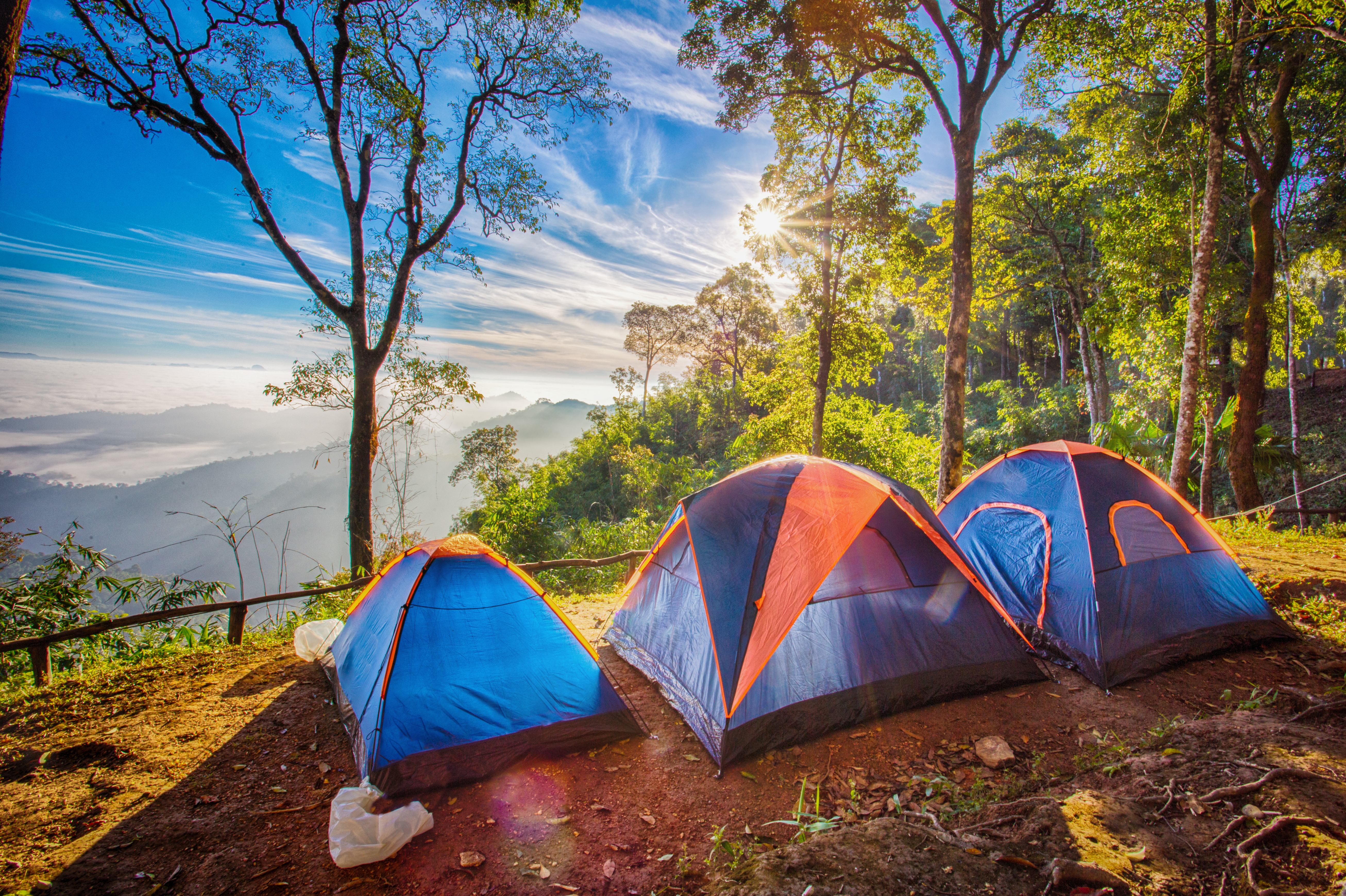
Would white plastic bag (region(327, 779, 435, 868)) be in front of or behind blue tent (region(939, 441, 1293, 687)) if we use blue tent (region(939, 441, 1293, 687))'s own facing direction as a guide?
in front

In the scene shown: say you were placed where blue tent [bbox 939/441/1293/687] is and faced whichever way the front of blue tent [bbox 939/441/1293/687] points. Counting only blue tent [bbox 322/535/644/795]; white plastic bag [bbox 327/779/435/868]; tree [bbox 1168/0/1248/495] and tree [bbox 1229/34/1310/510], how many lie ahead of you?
2

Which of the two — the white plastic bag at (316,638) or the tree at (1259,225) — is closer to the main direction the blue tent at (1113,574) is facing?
the white plastic bag

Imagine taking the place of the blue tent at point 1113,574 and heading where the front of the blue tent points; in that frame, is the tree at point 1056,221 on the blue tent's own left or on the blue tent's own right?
on the blue tent's own right

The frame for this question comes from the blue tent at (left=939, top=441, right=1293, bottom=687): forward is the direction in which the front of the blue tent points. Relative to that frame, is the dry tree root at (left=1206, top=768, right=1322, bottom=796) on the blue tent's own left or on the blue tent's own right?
on the blue tent's own left

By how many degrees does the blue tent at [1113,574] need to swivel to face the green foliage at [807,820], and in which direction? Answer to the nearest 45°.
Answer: approximately 45° to its left

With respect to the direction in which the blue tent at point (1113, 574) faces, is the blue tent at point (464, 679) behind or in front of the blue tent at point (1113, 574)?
in front

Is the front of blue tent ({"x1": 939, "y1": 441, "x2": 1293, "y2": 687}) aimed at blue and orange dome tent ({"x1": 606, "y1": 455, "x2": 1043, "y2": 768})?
yes

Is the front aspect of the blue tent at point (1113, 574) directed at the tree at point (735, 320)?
no

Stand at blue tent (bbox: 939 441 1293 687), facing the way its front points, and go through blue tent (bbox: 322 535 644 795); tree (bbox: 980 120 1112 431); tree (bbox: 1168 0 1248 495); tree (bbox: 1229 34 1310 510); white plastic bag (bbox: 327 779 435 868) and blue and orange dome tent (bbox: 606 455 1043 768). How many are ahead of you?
3

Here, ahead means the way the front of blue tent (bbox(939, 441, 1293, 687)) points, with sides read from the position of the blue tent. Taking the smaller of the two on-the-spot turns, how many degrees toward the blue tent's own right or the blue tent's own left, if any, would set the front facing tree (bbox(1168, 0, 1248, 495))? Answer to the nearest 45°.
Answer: approximately 135° to the blue tent's own right

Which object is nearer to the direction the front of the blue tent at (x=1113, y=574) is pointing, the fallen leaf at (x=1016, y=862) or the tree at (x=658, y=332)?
the fallen leaf

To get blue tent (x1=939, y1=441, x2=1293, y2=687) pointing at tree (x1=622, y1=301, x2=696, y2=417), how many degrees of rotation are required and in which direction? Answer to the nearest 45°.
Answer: approximately 90° to its right

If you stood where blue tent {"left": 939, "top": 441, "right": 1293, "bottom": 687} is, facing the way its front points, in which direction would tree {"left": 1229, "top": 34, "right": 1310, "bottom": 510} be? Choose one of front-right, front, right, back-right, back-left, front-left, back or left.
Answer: back-right

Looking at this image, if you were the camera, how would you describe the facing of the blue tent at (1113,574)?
facing the viewer and to the left of the viewer

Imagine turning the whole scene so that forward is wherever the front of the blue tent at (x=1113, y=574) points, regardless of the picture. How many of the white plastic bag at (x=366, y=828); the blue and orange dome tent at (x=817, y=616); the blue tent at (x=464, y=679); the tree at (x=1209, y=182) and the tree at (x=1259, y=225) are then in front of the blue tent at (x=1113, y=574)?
3

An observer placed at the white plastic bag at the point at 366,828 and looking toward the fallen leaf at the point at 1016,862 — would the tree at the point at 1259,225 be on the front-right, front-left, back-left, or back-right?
front-left

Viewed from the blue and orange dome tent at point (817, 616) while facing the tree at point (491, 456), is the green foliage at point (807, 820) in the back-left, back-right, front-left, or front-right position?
back-left
